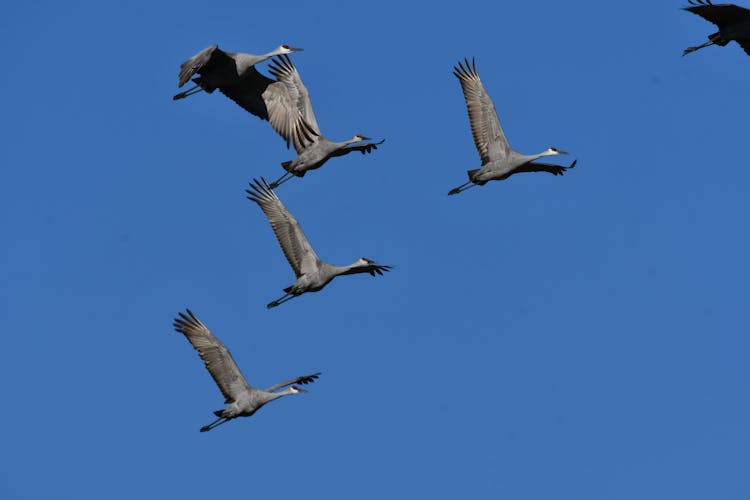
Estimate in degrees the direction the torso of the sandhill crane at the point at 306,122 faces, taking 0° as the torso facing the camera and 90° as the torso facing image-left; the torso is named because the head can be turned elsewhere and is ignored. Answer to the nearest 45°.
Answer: approximately 270°

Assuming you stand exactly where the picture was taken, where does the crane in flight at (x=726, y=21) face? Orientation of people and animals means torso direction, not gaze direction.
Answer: facing to the right of the viewer

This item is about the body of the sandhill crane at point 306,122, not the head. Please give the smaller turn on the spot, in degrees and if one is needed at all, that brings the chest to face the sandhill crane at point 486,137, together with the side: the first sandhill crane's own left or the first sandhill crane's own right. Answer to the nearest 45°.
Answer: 0° — it already faces it

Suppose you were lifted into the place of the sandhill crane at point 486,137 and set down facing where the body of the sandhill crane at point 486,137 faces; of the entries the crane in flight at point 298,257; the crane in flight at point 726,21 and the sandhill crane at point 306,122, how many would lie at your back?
2

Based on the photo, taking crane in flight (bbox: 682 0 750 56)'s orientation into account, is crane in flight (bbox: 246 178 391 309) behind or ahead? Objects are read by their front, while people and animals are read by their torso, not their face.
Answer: behind

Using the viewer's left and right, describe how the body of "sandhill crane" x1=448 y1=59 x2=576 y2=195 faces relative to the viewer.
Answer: facing to the right of the viewer

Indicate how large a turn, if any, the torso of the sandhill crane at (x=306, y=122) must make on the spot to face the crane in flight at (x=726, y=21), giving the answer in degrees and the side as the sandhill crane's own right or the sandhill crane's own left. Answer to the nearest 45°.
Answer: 0° — it already faces it
